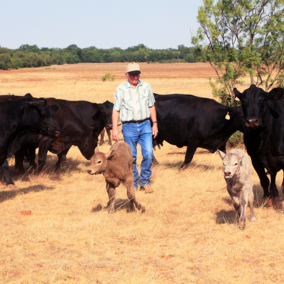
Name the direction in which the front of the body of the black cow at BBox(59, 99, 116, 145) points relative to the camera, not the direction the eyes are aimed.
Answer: to the viewer's right

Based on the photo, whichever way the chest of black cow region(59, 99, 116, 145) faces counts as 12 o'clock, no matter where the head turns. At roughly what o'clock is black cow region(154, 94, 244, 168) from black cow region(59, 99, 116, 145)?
black cow region(154, 94, 244, 168) is roughly at 1 o'clock from black cow region(59, 99, 116, 145).

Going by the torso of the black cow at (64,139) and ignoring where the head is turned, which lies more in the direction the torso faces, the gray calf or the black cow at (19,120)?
the gray calf
